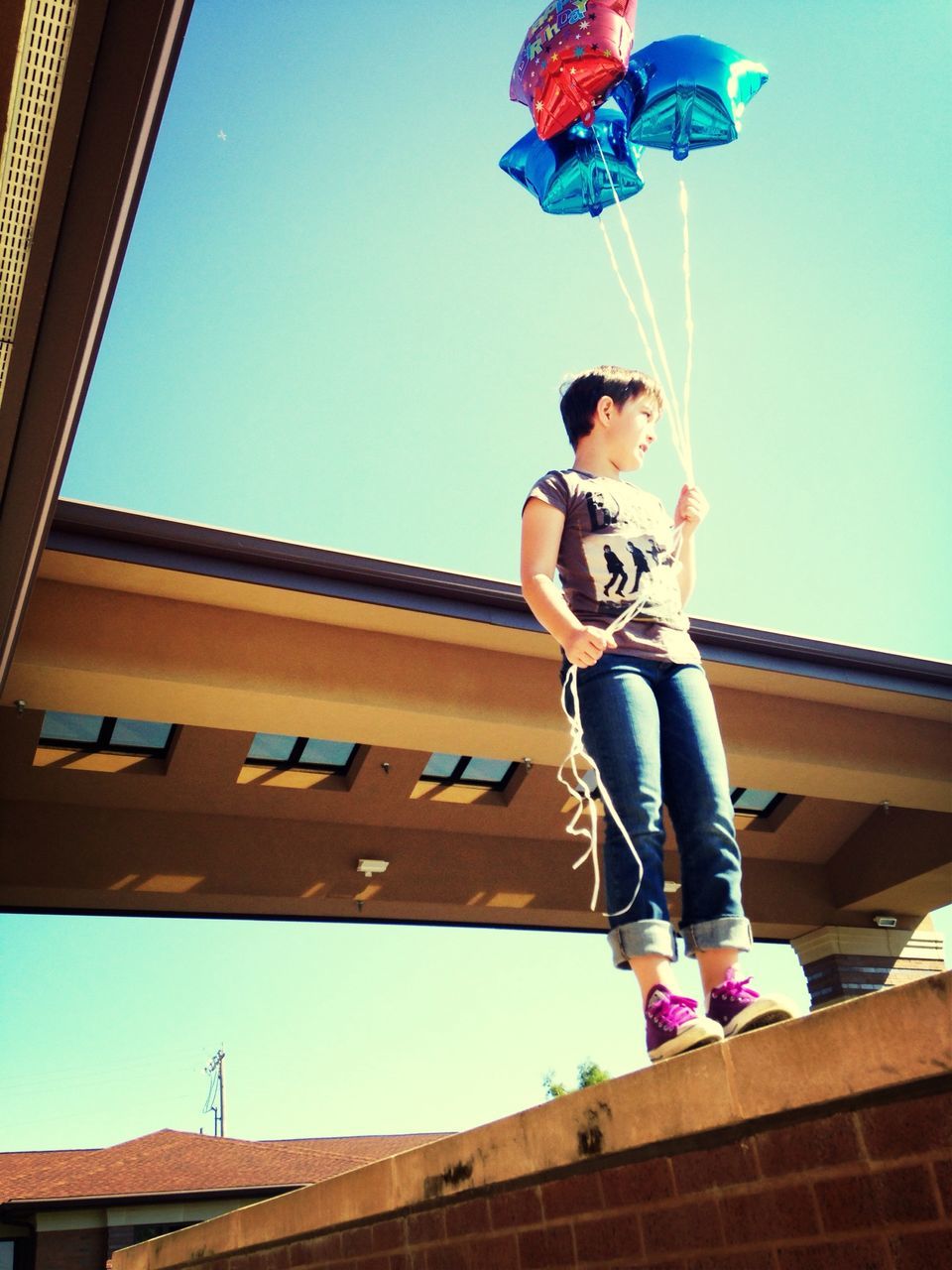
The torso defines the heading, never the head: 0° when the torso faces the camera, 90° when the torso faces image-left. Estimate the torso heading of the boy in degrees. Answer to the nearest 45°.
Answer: approximately 315°

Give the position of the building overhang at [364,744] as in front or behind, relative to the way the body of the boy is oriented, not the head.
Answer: behind

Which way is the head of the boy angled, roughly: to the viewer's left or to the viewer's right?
to the viewer's right
